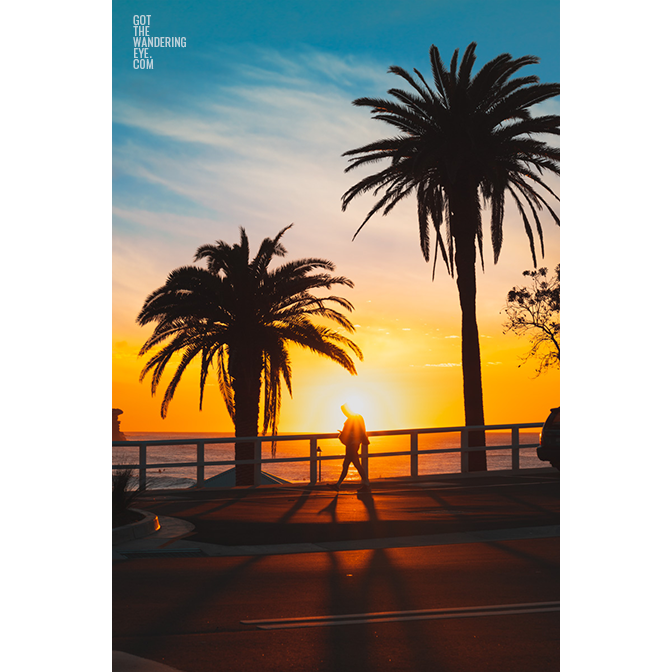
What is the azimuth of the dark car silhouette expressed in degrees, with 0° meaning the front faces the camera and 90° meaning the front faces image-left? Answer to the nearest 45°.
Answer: approximately 270°

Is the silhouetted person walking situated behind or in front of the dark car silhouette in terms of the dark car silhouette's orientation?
behind

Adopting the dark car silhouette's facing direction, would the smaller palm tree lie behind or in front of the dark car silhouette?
behind
